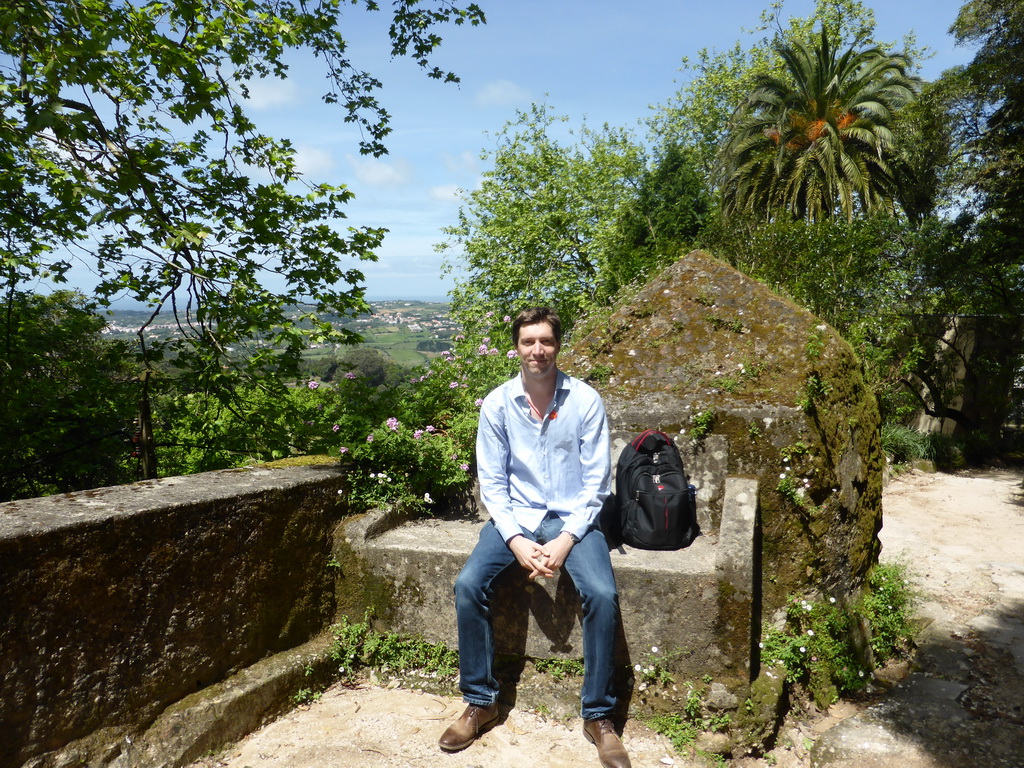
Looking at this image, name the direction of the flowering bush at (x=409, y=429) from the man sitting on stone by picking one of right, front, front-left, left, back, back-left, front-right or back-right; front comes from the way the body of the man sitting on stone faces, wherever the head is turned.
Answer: back-right

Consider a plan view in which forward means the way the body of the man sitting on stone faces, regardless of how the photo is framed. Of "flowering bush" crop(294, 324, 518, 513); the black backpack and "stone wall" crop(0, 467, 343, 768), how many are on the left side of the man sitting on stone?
1

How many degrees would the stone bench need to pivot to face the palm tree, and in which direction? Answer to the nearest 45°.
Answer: approximately 135° to its left

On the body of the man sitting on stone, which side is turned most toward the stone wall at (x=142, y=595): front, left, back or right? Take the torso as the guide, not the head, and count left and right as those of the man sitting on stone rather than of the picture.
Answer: right

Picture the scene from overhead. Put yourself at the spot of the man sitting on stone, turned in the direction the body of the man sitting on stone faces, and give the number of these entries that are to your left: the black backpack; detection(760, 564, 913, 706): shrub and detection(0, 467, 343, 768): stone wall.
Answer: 2

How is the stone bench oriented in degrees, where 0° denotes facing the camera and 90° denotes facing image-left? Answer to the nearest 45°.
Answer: approximately 0°

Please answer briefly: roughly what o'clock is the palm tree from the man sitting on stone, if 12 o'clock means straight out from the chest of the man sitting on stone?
The palm tree is roughly at 7 o'clock from the man sitting on stone.

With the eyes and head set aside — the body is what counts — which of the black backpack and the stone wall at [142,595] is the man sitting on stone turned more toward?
the stone wall

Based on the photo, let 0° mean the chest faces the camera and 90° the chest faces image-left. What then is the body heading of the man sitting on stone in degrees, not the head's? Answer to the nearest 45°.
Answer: approximately 0°

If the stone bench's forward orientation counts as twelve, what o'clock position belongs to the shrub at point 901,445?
The shrub is roughly at 7 o'clock from the stone bench.

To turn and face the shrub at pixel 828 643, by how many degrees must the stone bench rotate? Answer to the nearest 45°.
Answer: approximately 90° to its left

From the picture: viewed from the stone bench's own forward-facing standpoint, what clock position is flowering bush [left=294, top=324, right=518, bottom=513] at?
The flowering bush is roughly at 4 o'clock from the stone bench.
